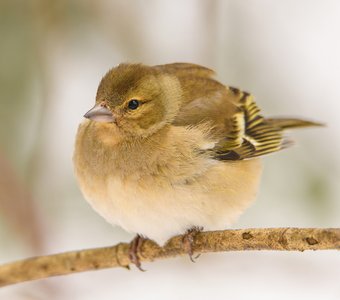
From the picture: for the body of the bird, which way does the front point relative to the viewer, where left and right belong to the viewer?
facing the viewer and to the left of the viewer
